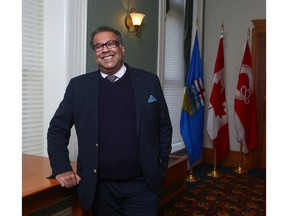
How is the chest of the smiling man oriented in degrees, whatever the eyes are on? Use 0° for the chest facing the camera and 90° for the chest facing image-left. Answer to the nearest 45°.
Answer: approximately 0°

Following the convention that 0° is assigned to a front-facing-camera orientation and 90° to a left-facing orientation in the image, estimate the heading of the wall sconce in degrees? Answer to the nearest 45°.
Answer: approximately 315°

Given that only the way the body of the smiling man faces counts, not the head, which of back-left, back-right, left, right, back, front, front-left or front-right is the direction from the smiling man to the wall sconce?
back

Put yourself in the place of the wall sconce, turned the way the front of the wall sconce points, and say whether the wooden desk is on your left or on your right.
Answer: on your right

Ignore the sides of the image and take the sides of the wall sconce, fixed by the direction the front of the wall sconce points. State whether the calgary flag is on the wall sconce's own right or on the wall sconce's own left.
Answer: on the wall sconce's own left

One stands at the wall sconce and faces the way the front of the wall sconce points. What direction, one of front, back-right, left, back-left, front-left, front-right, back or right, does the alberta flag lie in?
left

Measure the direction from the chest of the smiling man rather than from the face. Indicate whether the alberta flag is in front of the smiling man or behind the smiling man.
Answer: behind

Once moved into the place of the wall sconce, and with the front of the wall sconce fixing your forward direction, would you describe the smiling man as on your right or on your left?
on your right
